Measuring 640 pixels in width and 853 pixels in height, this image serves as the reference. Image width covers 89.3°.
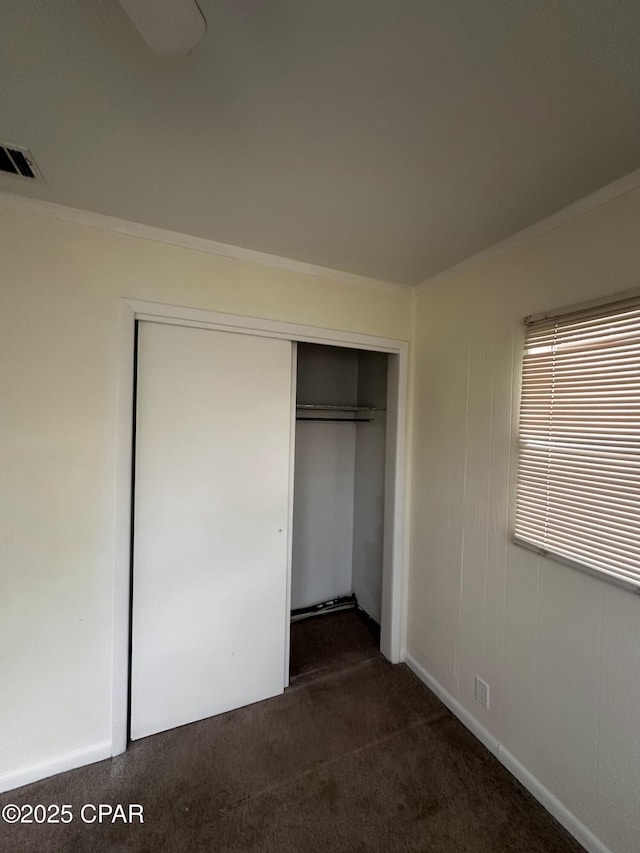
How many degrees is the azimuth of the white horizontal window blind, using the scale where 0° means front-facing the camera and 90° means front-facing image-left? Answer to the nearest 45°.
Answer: approximately 45°
